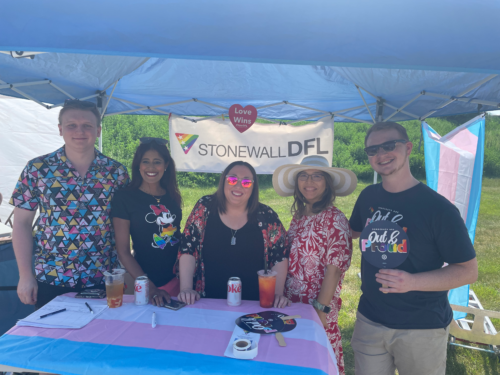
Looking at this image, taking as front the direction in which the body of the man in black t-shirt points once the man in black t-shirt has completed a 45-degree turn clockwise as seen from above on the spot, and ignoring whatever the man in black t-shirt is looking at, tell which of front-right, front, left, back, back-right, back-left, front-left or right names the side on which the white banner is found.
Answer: front-right

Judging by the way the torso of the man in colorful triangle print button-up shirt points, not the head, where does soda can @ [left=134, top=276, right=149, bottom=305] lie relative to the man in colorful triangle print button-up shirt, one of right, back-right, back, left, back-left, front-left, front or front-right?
front-left

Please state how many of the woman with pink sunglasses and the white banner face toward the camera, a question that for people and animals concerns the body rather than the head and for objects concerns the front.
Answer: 2

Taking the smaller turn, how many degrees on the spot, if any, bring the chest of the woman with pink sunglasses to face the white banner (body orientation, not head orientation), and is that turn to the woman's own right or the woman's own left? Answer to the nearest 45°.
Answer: approximately 180°

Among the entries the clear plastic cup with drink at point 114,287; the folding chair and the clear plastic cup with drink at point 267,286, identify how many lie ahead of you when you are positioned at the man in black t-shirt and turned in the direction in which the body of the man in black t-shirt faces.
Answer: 2

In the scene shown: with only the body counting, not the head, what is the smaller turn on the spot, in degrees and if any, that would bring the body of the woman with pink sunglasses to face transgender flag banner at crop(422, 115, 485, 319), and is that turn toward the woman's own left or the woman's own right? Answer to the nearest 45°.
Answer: approximately 135° to the woman's own left

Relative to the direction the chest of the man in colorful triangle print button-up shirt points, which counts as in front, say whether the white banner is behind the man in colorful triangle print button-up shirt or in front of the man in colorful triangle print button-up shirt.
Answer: behind

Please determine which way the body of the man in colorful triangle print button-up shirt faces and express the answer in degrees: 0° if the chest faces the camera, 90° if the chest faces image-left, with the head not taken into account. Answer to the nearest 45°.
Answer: approximately 0°
